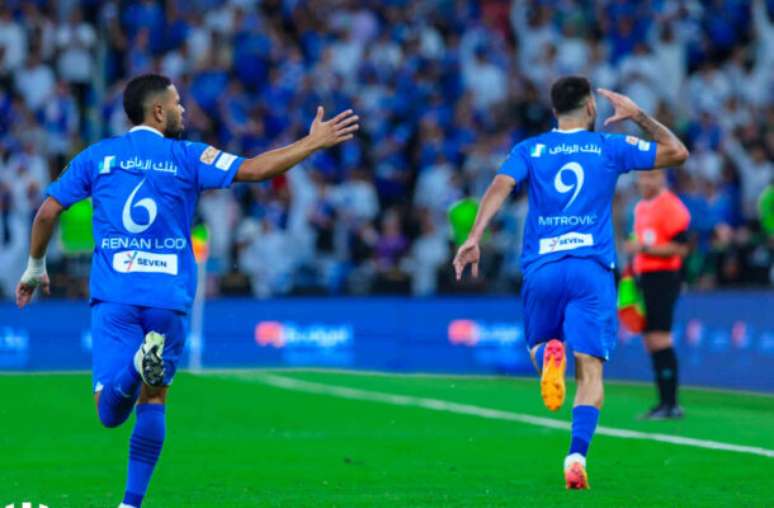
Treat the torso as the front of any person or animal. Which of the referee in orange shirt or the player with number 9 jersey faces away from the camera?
the player with number 9 jersey

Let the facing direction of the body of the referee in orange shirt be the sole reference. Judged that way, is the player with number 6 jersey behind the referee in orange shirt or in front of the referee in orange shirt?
in front

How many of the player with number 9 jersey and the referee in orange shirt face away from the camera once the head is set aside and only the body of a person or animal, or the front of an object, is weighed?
1

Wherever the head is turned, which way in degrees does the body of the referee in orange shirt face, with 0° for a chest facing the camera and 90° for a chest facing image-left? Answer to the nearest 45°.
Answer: approximately 45°

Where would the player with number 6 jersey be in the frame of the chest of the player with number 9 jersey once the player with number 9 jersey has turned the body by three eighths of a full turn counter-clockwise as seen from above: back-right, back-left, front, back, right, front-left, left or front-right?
front

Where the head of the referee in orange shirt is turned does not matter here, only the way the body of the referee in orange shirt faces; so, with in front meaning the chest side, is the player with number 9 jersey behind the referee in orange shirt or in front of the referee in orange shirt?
in front

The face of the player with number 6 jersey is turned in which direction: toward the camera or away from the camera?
away from the camera

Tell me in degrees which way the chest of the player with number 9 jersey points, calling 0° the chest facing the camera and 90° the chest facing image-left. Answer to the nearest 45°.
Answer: approximately 180°
